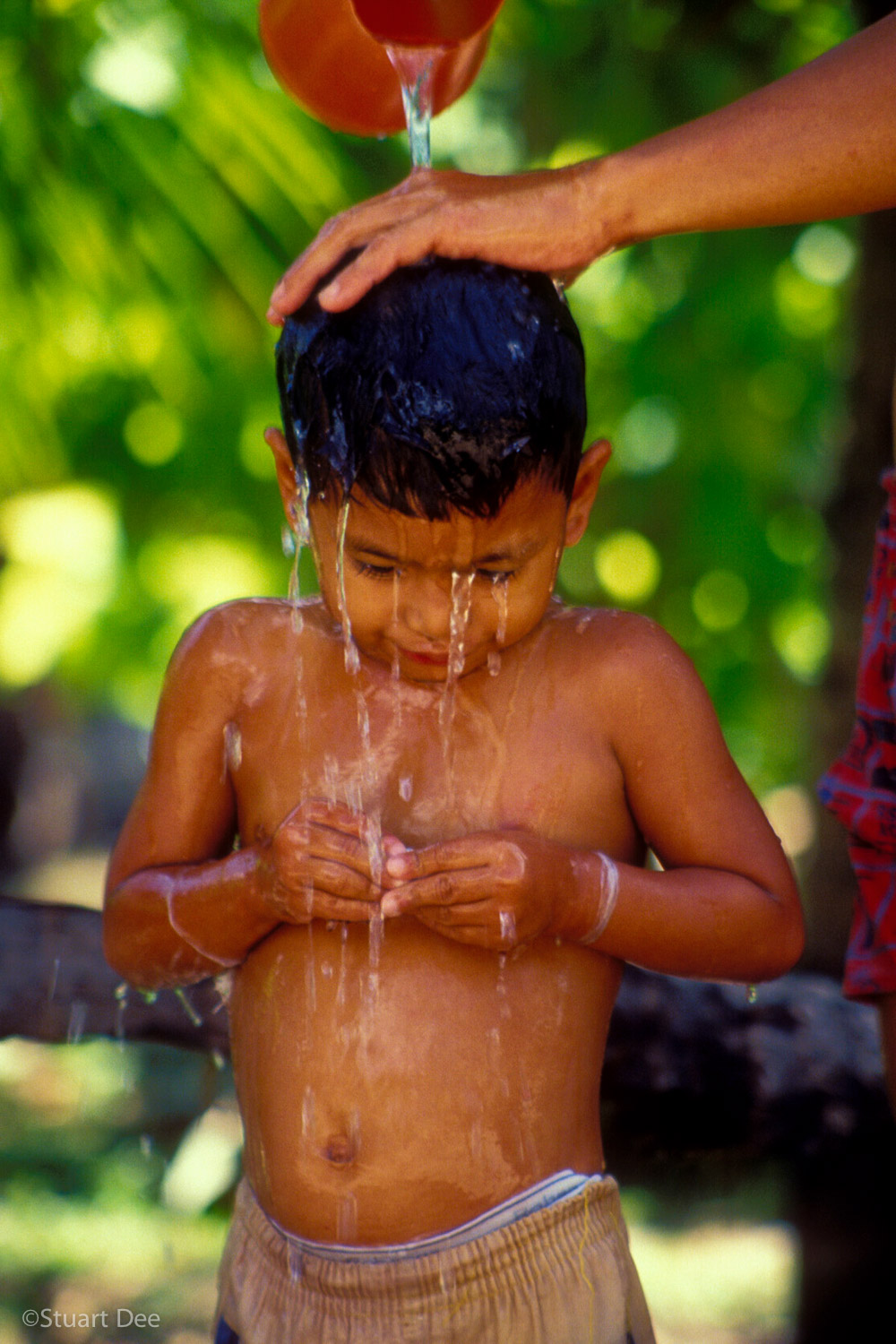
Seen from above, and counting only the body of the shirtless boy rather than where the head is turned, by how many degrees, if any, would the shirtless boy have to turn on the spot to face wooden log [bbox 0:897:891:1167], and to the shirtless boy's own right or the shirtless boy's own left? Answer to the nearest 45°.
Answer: approximately 180°

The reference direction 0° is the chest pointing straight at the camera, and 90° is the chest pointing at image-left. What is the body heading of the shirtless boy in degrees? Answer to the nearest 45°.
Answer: approximately 0°

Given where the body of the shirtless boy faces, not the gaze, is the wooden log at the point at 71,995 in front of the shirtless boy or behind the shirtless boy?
behind
